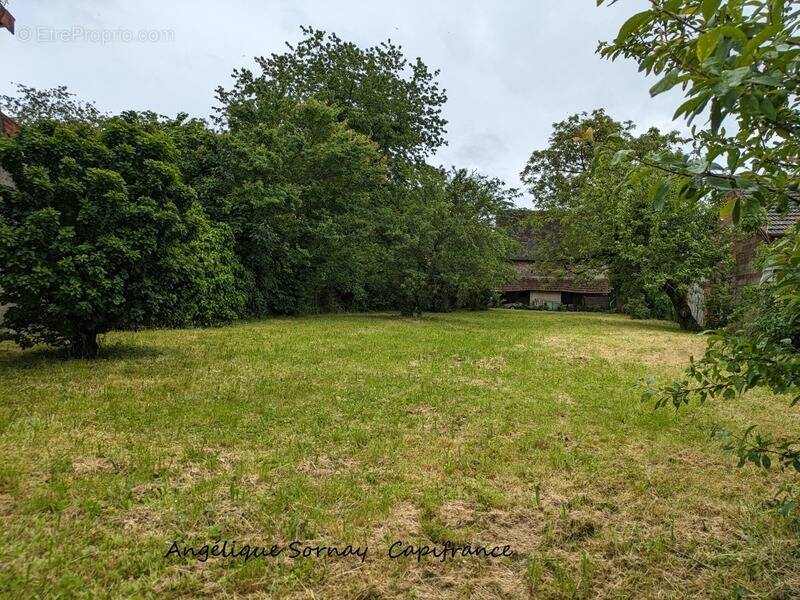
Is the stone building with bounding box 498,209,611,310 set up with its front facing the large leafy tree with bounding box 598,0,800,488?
yes

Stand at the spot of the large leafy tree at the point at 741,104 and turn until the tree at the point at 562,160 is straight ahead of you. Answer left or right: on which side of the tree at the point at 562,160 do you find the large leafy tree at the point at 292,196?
left

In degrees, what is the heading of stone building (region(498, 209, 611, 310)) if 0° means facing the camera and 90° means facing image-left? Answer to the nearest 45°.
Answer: approximately 0°

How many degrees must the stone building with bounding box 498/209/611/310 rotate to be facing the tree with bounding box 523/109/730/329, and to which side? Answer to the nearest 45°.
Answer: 0° — it already faces it

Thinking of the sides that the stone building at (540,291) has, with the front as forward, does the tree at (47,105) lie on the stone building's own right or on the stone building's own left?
on the stone building's own right

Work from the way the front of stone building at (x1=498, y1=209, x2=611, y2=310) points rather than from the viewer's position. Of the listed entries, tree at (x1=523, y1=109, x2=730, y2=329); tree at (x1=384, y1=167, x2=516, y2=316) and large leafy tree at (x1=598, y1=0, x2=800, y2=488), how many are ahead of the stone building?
3
